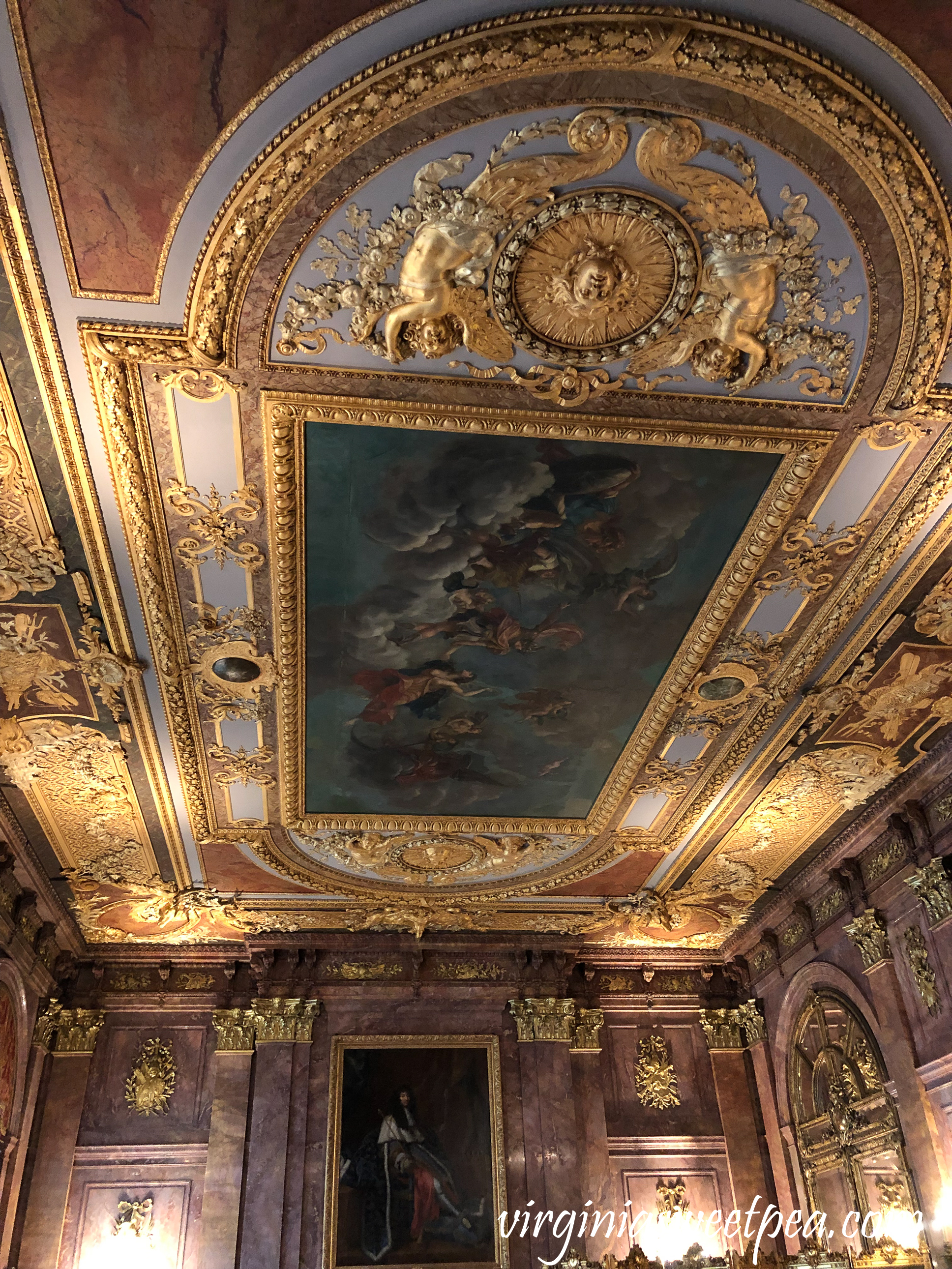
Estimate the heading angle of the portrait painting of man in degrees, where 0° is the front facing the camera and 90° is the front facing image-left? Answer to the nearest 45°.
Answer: approximately 0°
